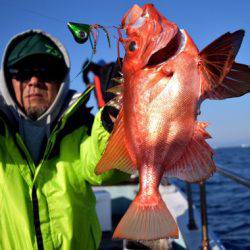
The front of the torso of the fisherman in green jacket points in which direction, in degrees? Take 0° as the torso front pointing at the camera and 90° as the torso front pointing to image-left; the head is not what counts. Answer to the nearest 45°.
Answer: approximately 0°
